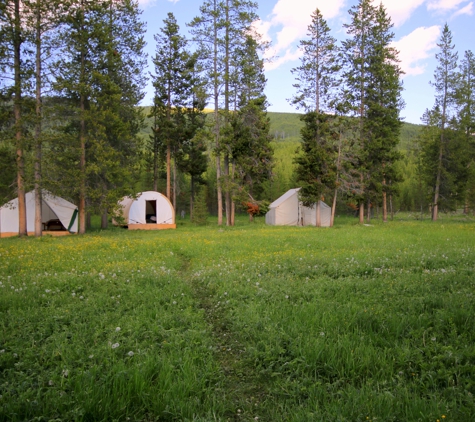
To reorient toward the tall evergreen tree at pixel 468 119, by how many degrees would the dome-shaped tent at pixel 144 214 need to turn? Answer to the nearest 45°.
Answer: approximately 90° to its left

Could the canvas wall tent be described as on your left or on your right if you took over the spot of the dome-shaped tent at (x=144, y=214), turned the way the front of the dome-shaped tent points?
on your left

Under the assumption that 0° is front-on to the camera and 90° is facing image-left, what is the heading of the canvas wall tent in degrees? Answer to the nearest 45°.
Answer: approximately 0°

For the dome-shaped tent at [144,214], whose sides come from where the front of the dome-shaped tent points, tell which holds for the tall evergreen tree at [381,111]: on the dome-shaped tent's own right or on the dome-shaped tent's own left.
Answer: on the dome-shaped tent's own left

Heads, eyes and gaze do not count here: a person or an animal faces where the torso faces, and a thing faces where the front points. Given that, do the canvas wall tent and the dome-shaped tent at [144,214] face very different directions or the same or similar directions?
same or similar directions

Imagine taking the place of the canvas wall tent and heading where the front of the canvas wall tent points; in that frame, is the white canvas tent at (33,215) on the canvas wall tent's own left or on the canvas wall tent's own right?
on the canvas wall tent's own right

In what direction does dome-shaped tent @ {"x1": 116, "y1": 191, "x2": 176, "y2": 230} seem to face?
toward the camera

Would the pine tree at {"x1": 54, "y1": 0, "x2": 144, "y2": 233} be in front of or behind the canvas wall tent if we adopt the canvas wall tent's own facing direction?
in front
